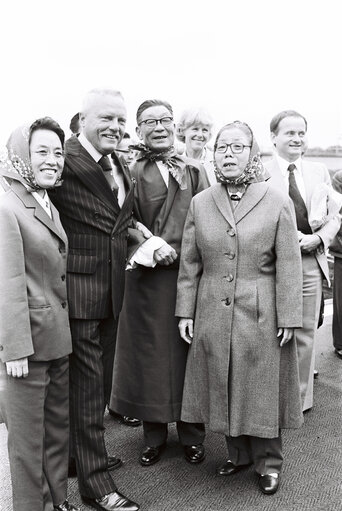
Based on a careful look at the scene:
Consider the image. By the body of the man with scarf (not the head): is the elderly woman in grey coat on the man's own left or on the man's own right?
on the man's own left

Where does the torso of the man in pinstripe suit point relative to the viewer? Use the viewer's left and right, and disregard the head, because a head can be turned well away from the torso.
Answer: facing the viewer and to the right of the viewer

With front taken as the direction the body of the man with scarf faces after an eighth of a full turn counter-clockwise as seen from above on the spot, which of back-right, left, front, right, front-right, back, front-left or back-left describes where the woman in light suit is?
right

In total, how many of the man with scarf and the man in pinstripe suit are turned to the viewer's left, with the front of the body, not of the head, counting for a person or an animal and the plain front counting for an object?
0

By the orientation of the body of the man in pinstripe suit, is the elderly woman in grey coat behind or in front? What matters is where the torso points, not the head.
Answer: in front

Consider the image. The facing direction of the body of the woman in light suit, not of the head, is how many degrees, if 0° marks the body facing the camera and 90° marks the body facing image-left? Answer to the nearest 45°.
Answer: approximately 315°

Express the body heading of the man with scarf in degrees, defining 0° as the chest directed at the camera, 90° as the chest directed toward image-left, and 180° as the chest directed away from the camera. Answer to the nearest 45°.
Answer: approximately 0°

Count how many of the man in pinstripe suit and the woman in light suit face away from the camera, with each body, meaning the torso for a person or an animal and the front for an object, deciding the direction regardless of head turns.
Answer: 0

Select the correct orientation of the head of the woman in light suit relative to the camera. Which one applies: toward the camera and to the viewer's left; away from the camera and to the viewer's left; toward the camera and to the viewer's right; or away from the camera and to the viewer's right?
toward the camera and to the viewer's right

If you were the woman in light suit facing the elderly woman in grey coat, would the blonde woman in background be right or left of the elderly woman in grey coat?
left
